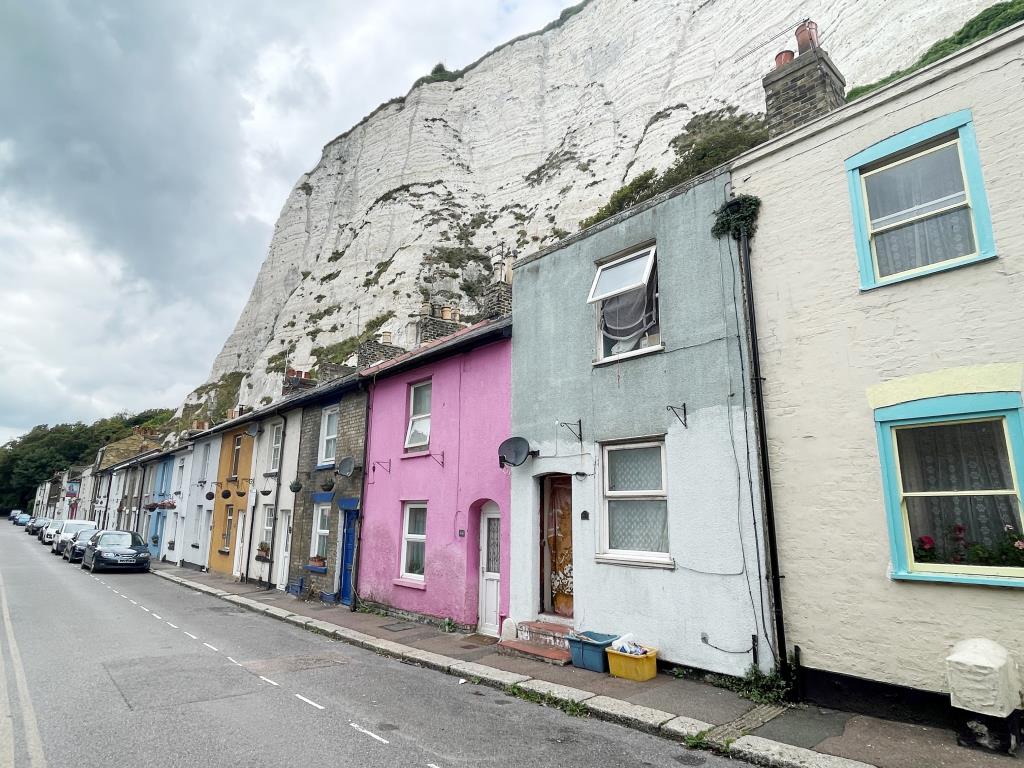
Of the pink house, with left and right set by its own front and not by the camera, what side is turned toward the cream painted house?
left

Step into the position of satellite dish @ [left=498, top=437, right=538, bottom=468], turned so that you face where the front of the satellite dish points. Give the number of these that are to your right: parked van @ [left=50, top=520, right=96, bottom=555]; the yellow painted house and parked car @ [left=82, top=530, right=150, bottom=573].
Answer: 3

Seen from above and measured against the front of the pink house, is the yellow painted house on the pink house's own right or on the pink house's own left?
on the pink house's own right

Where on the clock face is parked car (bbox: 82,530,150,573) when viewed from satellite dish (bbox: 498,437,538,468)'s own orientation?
The parked car is roughly at 3 o'clock from the satellite dish.

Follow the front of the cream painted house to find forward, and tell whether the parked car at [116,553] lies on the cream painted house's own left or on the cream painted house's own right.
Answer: on the cream painted house's own right

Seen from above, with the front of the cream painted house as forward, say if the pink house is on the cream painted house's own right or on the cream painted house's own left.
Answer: on the cream painted house's own right

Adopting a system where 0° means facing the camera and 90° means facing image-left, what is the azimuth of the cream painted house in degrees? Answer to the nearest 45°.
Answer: approximately 45°

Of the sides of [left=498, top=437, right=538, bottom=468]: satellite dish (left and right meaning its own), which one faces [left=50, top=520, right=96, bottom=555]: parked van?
right

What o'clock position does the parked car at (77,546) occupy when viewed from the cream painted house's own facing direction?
The parked car is roughly at 2 o'clock from the cream painted house.

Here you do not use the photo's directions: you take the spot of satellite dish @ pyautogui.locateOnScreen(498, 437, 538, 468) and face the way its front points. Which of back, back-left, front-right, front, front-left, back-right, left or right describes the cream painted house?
left

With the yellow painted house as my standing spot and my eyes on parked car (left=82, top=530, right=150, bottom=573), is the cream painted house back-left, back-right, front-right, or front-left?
back-left

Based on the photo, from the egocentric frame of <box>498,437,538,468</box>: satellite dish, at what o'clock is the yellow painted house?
The yellow painted house is roughly at 3 o'clock from the satellite dish.

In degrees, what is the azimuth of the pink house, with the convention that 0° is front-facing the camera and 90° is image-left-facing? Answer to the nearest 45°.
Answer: approximately 45°

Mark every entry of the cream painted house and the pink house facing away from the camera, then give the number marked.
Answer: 0

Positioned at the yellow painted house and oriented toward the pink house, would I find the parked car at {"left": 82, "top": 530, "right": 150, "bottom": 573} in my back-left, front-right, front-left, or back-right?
back-right
